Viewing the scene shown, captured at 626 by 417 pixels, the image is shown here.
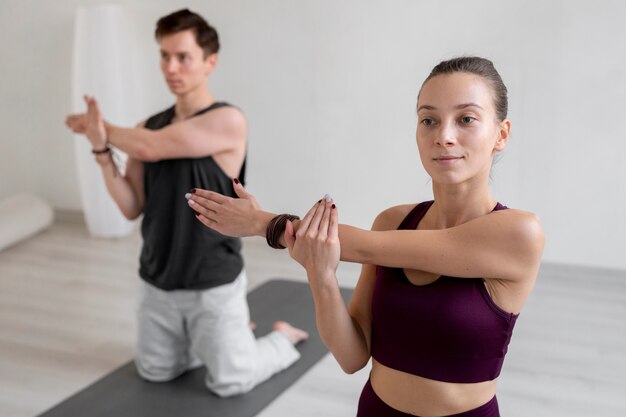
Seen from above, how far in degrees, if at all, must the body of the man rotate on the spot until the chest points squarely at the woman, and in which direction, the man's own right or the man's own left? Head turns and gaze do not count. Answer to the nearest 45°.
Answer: approximately 45° to the man's own left

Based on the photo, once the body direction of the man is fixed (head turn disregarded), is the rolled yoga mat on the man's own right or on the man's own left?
on the man's own right

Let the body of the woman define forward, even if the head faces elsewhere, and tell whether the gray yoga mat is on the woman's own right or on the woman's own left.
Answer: on the woman's own right

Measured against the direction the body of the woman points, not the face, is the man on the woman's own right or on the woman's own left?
on the woman's own right

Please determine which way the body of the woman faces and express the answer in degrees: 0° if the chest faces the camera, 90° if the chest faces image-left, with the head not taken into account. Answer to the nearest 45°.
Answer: approximately 45°

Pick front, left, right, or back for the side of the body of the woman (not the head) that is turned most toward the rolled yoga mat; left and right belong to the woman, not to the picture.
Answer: right

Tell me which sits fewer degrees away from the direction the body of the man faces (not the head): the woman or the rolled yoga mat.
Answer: the woman

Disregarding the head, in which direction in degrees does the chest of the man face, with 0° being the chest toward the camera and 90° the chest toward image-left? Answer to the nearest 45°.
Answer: approximately 45°
